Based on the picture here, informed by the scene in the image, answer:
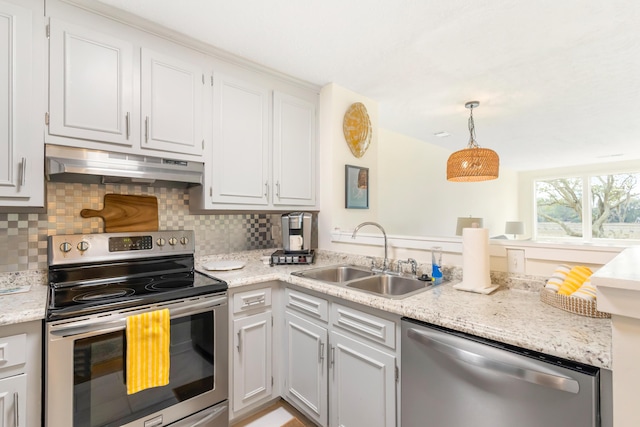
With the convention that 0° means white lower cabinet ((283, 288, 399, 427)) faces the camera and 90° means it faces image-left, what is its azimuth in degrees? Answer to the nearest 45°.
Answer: approximately 45°

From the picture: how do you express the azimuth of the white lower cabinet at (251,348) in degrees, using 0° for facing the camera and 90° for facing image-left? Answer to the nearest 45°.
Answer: approximately 315°

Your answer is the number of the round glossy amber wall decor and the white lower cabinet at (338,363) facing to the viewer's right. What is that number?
0

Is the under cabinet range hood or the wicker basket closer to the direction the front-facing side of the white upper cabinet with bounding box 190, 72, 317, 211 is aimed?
the wicker basket

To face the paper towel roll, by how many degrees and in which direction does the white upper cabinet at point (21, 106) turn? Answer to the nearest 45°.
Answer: approximately 45° to its left
